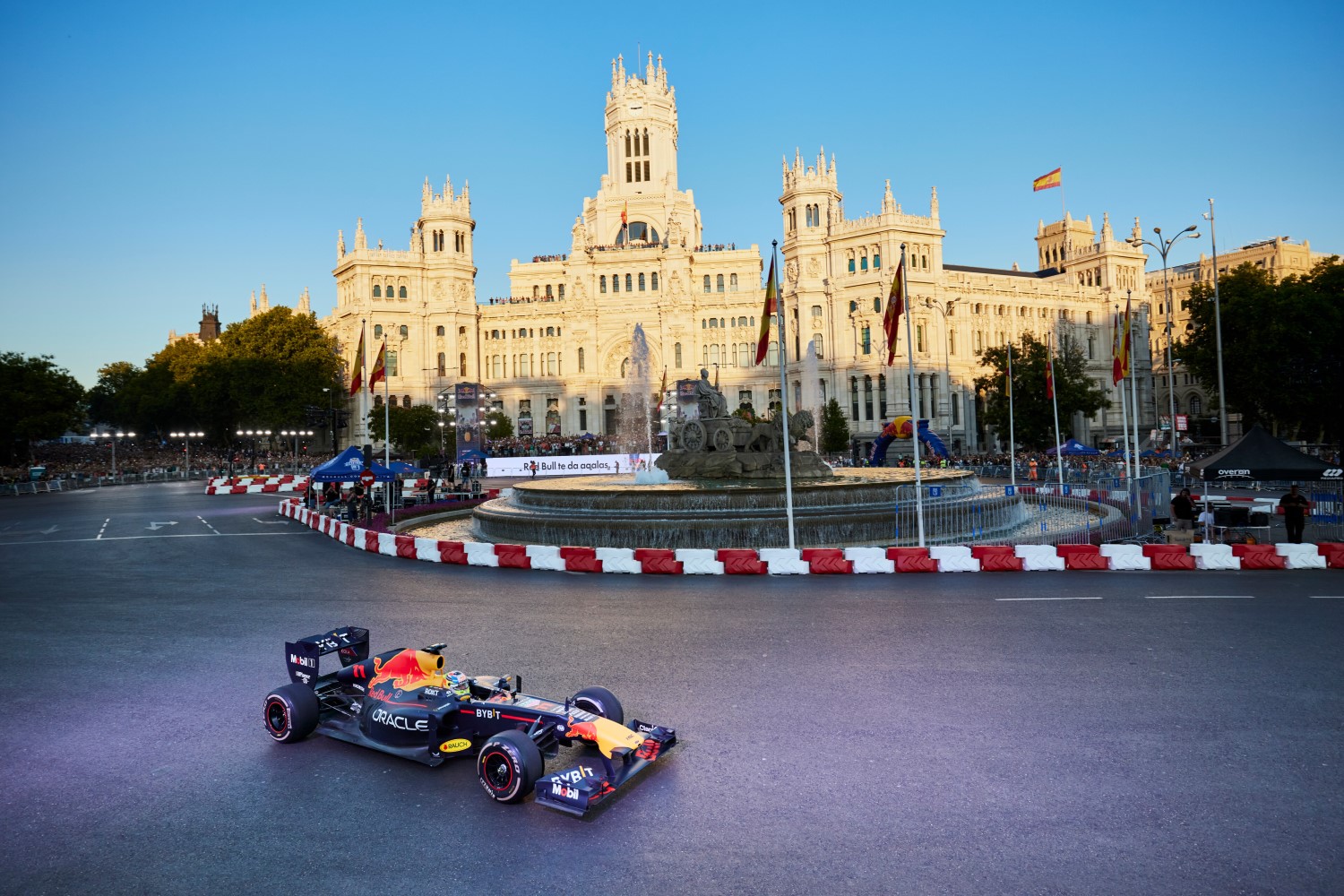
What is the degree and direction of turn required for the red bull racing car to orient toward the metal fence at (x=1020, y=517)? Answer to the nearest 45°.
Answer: approximately 90° to its left

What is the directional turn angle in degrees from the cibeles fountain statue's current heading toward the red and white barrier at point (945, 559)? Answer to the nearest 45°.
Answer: approximately 90° to its right

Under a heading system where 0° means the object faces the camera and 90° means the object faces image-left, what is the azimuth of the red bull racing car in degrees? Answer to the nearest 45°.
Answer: approximately 315°

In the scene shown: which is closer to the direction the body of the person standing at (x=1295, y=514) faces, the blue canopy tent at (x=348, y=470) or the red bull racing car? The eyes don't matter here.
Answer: the red bull racing car

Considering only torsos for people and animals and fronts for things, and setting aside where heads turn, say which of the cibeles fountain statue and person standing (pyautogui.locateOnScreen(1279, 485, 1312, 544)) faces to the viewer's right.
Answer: the cibeles fountain statue

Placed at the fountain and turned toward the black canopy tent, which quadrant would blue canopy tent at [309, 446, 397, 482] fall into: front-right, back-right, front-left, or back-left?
back-left

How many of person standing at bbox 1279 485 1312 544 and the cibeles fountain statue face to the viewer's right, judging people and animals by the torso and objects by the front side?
1

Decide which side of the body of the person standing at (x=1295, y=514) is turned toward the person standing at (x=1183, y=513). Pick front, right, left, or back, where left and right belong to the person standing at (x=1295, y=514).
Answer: right

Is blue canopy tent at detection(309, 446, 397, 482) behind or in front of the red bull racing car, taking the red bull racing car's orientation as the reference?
behind

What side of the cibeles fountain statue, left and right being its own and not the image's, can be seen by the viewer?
right

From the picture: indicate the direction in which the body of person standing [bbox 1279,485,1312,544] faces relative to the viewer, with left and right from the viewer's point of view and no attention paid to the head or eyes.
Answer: facing the viewer

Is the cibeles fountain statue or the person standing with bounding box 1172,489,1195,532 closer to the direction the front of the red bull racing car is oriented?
the person standing
